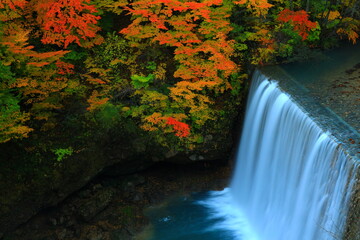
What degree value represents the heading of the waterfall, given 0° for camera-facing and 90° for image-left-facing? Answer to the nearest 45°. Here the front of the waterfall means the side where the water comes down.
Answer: approximately 45°
